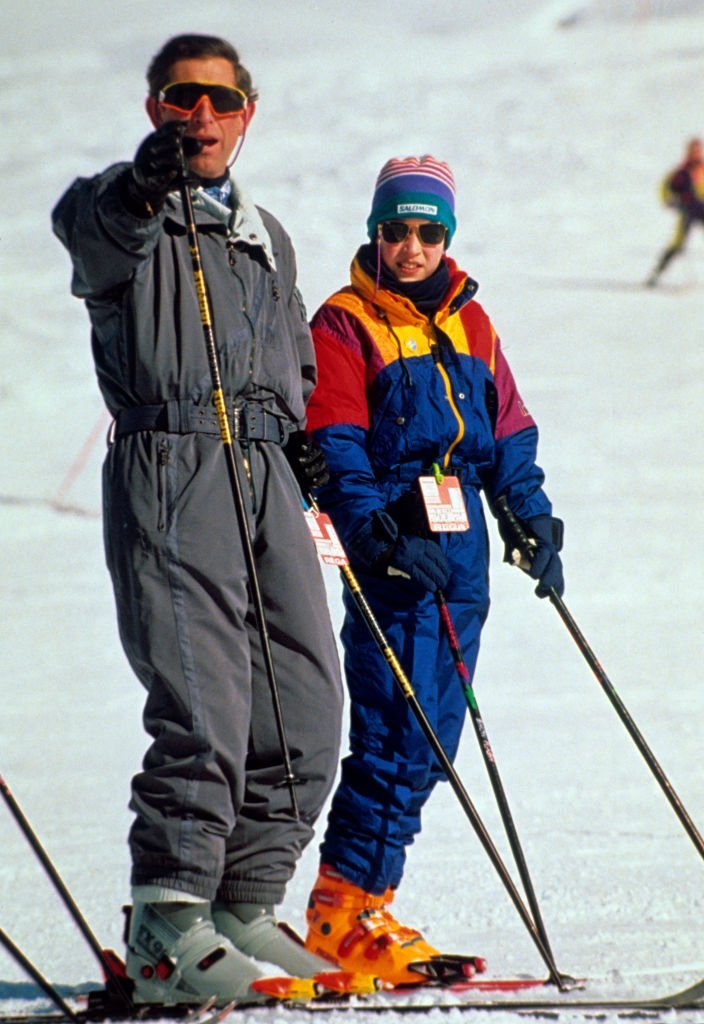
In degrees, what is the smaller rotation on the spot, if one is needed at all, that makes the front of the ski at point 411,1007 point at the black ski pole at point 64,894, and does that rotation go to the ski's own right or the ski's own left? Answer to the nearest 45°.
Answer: approximately 180°

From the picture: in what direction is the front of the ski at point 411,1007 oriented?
to the viewer's right

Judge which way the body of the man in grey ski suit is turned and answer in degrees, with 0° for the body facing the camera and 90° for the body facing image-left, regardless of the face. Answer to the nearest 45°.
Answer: approximately 315°

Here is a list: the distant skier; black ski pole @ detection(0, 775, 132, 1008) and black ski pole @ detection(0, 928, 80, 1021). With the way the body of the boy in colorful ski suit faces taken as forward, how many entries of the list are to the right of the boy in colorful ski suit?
2

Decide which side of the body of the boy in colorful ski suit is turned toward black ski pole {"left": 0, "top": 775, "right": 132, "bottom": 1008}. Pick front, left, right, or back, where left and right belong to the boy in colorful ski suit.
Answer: right
